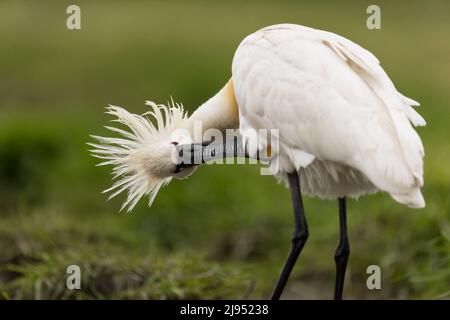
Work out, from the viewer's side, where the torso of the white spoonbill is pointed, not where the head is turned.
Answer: to the viewer's left
